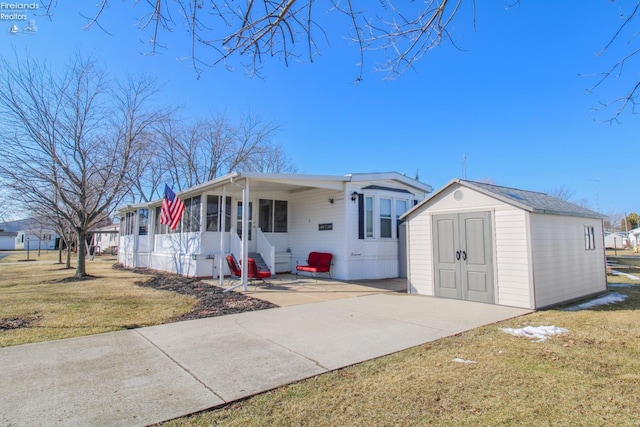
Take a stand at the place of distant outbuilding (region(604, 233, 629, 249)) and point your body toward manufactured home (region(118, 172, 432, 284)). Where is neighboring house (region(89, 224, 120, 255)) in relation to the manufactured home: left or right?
right

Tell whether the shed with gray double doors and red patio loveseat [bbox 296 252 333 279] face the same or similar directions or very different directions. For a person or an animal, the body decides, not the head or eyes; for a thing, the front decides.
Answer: same or similar directions

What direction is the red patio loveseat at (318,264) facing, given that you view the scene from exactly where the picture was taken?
facing the viewer and to the left of the viewer

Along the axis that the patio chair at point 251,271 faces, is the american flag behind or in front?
behind

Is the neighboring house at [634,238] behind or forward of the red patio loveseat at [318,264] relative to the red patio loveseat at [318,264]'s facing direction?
behind

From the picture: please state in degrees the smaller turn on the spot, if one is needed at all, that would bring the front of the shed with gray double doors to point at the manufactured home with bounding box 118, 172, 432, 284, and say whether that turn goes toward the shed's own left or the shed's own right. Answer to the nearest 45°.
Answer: approximately 45° to the shed's own right

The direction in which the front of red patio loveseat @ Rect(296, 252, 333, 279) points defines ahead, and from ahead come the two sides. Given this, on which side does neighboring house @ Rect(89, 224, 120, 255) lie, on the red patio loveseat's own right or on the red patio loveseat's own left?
on the red patio loveseat's own right

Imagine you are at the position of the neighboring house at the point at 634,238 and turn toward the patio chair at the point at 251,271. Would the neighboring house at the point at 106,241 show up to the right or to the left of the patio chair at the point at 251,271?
right

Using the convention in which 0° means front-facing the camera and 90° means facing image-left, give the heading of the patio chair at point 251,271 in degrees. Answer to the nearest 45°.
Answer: approximately 270°

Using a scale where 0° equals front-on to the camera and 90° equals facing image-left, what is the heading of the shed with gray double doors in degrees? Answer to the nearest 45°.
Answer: approximately 45°

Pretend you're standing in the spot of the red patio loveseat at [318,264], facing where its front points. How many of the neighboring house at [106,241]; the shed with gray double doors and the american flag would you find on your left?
1

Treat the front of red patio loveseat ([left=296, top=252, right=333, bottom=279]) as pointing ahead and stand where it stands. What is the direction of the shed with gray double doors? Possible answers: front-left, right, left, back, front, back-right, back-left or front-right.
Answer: left

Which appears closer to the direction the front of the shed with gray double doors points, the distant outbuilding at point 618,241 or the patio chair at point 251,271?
the patio chair

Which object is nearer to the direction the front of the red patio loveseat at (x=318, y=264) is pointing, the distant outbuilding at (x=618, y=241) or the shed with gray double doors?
the shed with gray double doors
